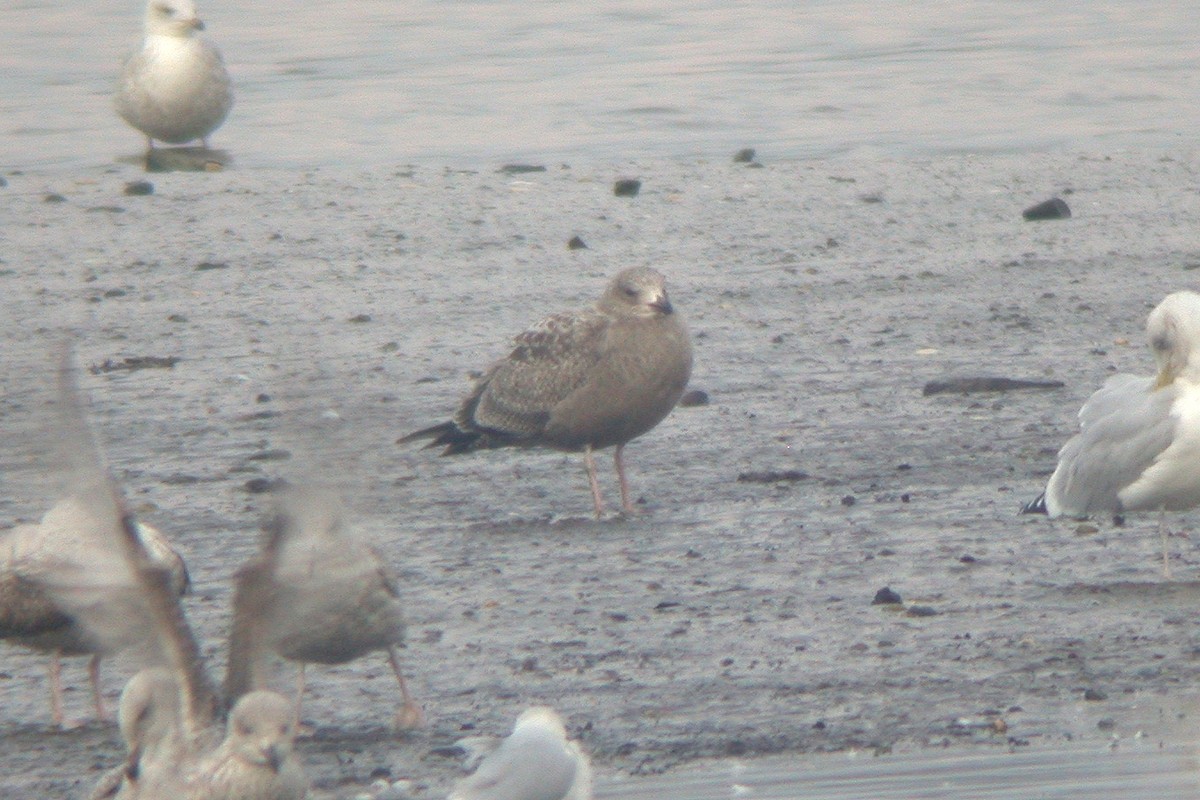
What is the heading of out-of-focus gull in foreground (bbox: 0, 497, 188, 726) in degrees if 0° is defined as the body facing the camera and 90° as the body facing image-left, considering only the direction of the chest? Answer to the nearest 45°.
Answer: approximately 270°

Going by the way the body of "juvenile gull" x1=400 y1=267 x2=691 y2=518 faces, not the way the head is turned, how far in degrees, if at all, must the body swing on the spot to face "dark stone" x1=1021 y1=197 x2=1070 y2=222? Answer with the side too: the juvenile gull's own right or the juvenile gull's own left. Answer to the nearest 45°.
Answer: approximately 90° to the juvenile gull's own left

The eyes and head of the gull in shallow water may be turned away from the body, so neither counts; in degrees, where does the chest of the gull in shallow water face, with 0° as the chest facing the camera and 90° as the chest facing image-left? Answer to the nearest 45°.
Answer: approximately 0°

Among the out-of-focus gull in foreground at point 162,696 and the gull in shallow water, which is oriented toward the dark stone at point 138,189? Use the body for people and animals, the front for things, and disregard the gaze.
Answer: the gull in shallow water

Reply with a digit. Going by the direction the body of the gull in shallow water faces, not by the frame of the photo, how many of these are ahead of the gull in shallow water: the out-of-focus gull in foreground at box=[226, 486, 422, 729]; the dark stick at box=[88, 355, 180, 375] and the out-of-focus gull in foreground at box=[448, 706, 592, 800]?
3

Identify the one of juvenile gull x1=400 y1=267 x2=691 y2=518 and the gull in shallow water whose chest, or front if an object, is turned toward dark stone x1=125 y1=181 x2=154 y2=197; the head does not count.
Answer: the gull in shallow water

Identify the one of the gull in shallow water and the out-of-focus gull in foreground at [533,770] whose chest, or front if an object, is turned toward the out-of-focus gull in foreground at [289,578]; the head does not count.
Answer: the gull in shallow water

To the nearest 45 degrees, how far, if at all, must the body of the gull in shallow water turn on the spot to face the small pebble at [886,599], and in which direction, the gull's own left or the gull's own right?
0° — it already faces it

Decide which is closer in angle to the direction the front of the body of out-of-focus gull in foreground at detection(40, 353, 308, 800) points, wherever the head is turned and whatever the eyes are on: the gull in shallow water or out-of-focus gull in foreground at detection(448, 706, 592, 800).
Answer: the out-of-focus gull in foreground

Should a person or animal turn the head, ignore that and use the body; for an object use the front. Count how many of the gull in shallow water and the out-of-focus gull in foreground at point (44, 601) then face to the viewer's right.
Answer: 1

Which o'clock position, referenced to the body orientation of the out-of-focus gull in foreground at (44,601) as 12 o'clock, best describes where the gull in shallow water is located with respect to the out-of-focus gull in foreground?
The gull in shallow water is roughly at 9 o'clock from the out-of-focus gull in foreground.

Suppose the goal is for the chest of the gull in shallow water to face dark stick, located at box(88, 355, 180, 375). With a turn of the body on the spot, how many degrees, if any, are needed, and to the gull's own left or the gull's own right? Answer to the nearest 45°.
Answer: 0° — it already faces it
